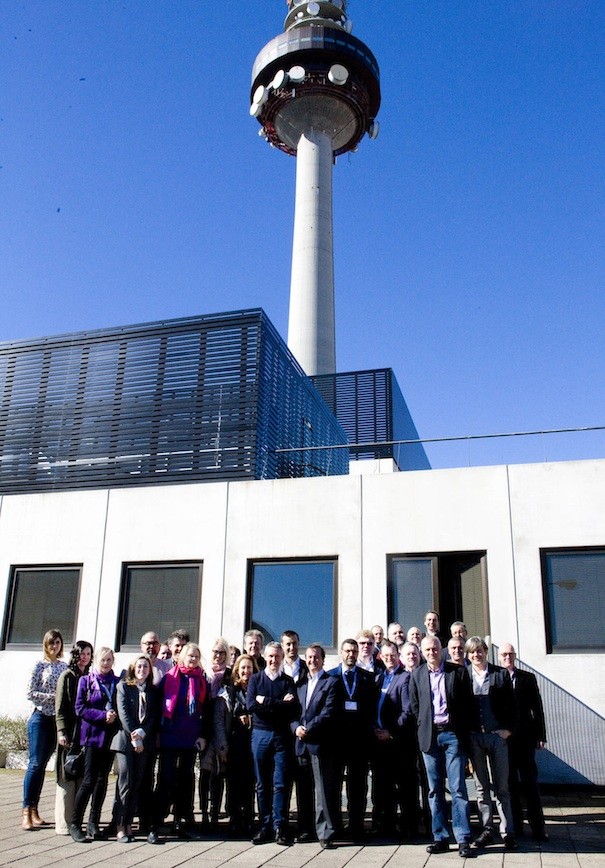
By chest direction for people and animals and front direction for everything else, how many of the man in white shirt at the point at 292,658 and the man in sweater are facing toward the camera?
2

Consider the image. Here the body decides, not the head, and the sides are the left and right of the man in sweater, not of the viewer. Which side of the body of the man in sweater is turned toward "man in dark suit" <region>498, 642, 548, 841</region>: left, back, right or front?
left

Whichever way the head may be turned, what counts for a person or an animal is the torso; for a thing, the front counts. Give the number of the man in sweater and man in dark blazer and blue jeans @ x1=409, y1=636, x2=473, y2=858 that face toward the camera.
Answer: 2

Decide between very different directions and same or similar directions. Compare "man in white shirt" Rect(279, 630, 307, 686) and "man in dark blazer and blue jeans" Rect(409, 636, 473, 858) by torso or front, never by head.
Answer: same or similar directions

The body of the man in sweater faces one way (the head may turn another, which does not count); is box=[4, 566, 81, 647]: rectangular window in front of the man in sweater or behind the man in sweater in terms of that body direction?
behind

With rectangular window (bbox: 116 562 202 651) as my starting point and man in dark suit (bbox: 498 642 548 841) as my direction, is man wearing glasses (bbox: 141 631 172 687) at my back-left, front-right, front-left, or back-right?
front-right

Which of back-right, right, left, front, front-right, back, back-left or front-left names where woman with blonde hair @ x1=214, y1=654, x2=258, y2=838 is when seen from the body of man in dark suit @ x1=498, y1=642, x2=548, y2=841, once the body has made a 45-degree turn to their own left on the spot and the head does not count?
right

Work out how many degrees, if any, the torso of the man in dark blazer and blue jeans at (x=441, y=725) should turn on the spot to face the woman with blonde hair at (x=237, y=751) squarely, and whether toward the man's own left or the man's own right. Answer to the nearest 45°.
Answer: approximately 90° to the man's own right

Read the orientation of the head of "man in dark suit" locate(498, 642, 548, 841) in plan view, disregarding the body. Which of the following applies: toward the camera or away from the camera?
toward the camera

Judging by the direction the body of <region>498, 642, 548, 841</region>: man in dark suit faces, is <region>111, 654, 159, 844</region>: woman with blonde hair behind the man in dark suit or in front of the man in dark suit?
in front

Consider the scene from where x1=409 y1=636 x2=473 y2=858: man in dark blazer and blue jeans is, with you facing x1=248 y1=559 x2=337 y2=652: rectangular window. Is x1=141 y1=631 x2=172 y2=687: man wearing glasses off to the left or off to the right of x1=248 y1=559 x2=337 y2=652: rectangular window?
left

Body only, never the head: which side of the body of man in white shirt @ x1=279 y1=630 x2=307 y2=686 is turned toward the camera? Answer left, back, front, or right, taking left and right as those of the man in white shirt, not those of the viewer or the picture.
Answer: front

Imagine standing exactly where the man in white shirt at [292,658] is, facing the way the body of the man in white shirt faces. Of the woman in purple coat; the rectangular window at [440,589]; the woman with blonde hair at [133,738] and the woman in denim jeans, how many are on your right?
3

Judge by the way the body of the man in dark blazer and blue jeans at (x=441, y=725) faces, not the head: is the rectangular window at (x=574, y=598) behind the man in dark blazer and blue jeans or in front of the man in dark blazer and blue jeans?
behind

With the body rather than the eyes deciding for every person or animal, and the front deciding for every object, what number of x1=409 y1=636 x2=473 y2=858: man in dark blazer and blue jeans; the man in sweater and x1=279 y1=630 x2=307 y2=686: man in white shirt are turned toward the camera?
3

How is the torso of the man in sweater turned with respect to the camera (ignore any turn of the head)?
toward the camera

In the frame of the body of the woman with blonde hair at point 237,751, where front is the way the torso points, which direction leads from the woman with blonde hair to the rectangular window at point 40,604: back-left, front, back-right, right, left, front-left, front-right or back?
back

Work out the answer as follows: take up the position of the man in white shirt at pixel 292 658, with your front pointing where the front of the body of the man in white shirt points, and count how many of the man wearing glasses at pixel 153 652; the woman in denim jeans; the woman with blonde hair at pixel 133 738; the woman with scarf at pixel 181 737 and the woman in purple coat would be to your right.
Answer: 5

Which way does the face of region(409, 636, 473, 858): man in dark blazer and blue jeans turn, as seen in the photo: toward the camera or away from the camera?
toward the camera
